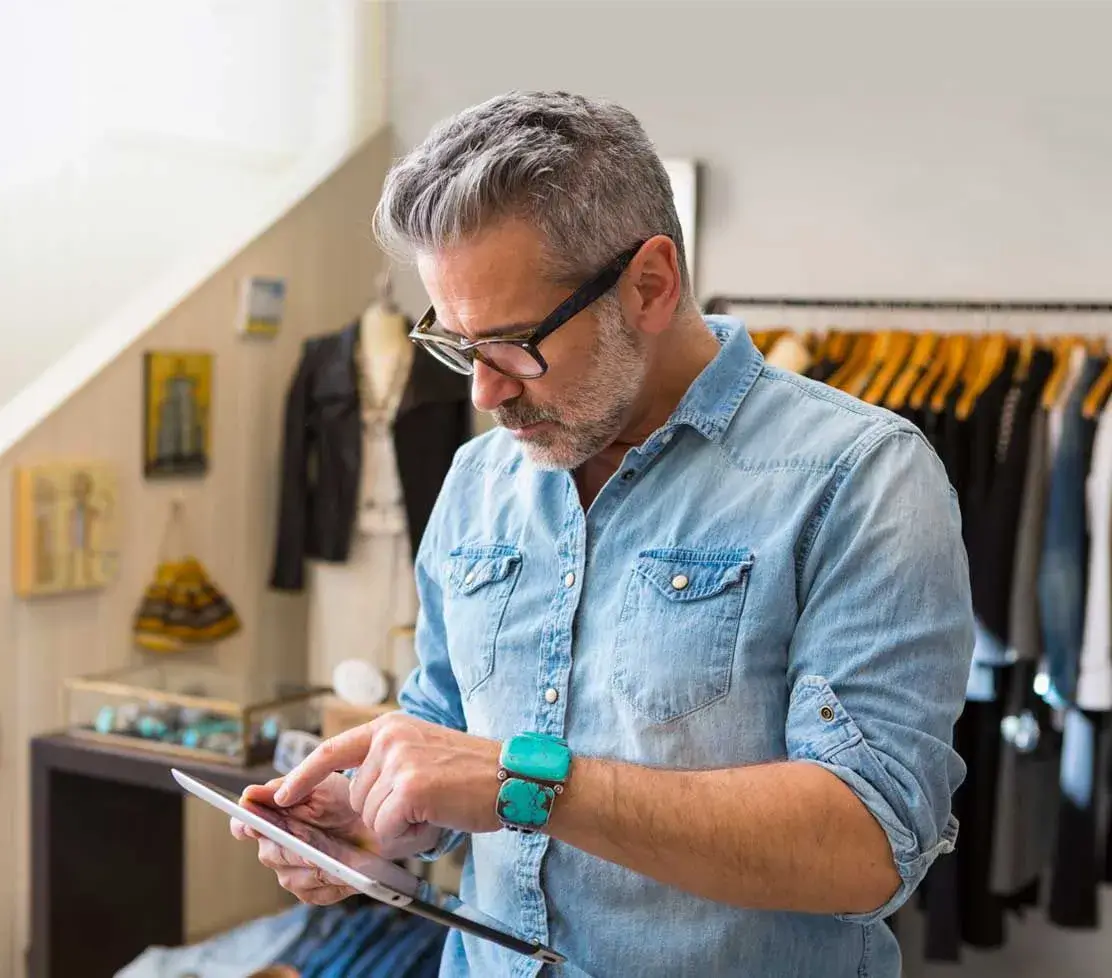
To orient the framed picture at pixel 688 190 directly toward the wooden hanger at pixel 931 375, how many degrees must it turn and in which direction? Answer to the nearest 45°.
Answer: approximately 45° to its left

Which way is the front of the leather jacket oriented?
toward the camera

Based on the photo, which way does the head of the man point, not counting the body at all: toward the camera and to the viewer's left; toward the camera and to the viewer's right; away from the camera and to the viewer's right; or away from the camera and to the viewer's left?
toward the camera and to the viewer's left

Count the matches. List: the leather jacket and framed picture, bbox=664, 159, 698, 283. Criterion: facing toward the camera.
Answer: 2

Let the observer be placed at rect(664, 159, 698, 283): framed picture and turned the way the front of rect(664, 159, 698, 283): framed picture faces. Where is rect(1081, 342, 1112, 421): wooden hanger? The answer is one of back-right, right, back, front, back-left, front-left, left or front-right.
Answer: front-left

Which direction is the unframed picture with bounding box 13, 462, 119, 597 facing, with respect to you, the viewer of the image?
facing the viewer and to the right of the viewer

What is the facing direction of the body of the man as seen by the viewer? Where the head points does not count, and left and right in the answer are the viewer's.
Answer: facing the viewer and to the left of the viewer

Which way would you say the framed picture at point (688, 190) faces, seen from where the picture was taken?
facing the viewer

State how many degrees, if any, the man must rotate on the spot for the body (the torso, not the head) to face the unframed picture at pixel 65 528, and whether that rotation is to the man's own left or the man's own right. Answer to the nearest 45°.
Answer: approximately 90° to the man's own right

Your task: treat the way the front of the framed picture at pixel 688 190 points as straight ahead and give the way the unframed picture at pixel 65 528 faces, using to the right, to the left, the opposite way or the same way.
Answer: to the left
